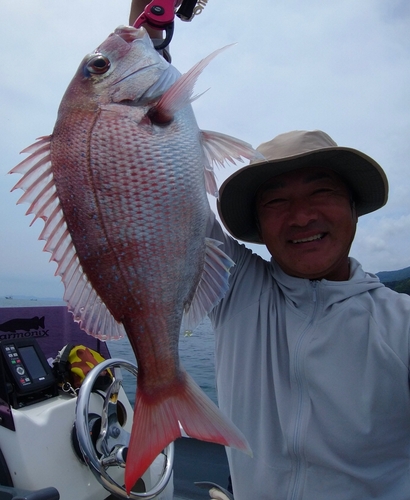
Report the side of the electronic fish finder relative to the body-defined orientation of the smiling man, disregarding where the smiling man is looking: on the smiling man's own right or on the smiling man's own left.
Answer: on the smiling man's own right

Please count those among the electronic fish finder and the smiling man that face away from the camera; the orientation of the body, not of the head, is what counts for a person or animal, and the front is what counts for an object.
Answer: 0

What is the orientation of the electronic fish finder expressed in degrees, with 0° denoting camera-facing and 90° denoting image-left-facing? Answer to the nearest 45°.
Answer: approximately 315°
